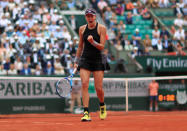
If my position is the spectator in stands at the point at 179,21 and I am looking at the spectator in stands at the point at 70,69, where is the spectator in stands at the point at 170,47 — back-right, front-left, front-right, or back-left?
front-left

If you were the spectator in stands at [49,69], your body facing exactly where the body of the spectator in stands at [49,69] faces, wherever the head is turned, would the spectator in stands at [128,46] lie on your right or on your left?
on your left

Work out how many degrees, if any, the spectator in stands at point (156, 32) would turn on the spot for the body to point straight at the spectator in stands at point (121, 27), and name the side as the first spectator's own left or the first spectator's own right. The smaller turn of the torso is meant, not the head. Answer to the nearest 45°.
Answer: approximately 90° to the first spectator's own right

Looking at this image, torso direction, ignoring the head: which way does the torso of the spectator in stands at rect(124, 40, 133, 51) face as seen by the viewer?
toward the camera

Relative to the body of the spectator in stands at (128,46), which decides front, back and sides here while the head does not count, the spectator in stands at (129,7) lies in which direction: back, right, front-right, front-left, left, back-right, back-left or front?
back

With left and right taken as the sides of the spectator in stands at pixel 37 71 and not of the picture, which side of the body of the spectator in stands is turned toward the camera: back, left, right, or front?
front

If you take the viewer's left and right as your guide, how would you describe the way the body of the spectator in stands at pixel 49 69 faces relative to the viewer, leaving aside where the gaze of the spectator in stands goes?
facing the viewer

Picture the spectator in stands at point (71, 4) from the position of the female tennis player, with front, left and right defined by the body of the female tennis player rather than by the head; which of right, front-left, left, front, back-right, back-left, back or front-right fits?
back

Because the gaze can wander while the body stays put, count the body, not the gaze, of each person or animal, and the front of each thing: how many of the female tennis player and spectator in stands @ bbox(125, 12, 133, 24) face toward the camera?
2

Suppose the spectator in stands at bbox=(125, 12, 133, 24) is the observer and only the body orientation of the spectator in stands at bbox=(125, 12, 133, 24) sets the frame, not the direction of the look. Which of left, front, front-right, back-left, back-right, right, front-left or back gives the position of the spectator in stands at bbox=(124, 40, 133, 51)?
front

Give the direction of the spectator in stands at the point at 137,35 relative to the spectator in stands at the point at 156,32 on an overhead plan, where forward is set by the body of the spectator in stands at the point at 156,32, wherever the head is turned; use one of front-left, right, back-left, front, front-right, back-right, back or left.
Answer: front-right

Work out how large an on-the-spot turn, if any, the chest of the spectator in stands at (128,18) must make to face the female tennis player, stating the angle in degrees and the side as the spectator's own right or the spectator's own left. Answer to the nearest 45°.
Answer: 0° — they already face them

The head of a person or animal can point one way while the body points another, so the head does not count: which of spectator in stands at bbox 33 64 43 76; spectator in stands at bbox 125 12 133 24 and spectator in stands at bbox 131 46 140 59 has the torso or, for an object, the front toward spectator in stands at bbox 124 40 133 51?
spectator in stands at bbox 125 12 133 24
